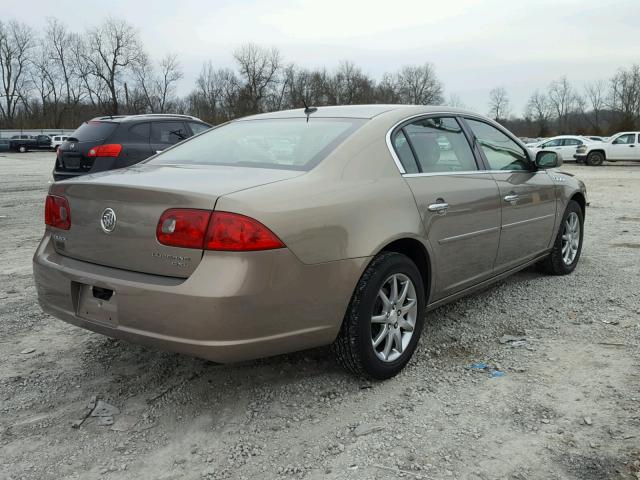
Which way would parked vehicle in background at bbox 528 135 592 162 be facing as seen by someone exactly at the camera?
facing to the left of the viewer

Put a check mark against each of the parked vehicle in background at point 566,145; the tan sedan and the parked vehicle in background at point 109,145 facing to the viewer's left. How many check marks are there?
1

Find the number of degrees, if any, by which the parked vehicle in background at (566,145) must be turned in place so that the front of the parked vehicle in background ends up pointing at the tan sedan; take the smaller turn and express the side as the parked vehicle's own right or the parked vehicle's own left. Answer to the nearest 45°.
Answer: approximately 90° to the parked vehicle's own left

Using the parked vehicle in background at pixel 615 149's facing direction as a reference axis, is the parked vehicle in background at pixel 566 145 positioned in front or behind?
in front

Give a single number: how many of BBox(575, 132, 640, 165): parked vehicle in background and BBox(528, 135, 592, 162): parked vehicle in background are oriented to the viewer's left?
2

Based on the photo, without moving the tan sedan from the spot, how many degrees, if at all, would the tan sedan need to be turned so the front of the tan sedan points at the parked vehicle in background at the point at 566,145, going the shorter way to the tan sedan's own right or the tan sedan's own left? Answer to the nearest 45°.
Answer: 0° — it already faces it

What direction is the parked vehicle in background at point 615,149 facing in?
to the viewer's left

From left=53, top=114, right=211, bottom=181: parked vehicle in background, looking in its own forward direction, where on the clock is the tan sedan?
The tan sedan is roughly at 4 o'clock from the parked vehicle in background.

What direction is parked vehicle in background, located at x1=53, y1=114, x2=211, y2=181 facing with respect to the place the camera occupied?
facing away from the viewer and to the right of the viewer

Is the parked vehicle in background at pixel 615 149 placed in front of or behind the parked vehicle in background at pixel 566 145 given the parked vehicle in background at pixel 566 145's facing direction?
behind

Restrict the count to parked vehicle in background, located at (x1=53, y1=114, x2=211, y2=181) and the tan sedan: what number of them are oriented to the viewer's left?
0

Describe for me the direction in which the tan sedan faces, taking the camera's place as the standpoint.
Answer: facing away from the viewer and to the right of the viewer
